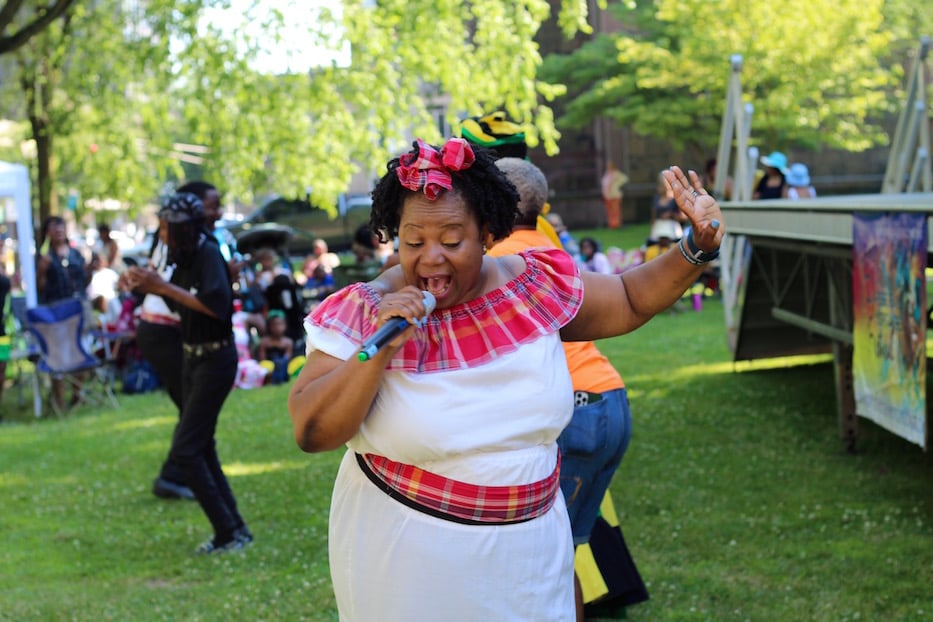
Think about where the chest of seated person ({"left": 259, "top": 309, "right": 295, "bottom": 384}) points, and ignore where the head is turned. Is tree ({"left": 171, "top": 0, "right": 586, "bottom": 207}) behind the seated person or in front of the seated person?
behind

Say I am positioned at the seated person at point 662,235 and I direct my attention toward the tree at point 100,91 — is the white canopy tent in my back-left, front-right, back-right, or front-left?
front-left

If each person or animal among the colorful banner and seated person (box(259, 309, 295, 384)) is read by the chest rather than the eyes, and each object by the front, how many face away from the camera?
0

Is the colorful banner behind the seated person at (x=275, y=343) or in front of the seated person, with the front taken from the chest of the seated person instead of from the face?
in front

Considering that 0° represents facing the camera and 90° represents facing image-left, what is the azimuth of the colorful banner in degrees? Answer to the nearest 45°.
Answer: approximately 45°

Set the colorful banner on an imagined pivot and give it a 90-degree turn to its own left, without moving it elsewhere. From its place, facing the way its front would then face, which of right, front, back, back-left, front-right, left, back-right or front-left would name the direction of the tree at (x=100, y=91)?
back

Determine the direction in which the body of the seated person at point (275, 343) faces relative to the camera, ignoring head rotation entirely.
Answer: toward the camera

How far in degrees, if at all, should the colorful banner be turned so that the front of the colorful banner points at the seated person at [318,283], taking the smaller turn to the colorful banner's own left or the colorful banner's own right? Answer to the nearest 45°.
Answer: approximately 90° to the colorful banner's own right

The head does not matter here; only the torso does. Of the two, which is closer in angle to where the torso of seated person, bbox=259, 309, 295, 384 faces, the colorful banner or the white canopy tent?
the colorful banner

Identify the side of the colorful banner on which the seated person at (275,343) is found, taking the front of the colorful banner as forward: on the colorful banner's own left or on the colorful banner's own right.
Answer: on the colorful banner's own right
